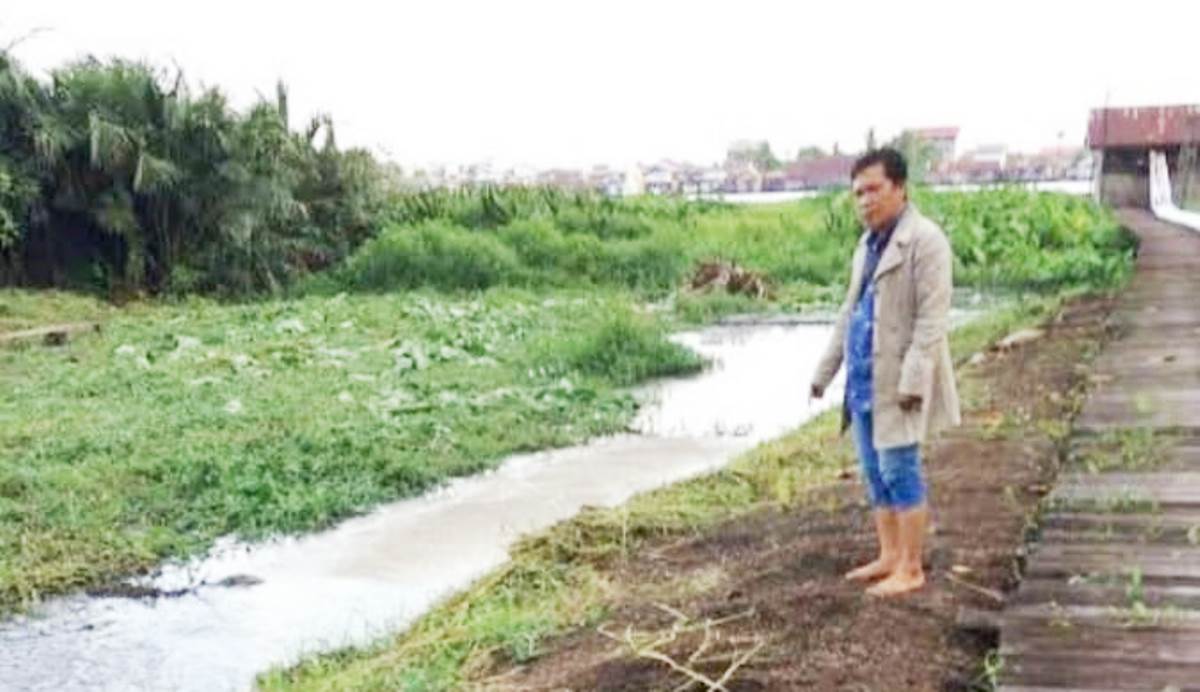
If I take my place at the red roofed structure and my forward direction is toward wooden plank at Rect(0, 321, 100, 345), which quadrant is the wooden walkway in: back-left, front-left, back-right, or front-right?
front-left

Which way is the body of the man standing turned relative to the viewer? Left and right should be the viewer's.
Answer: facing the viewer and to the left of the viewer

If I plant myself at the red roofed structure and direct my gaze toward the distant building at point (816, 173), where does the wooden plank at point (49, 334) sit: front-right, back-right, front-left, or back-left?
back-left

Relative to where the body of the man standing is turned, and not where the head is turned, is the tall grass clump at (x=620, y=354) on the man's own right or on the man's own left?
on the man's own right

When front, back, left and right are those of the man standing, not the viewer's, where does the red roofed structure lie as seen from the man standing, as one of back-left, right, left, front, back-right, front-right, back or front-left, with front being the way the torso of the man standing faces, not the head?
back-right

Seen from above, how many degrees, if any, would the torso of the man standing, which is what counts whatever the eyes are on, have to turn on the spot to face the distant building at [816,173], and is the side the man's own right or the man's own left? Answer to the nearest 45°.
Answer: approximately 135° to the man's own right

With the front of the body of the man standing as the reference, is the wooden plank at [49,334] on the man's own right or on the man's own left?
on the man's own right

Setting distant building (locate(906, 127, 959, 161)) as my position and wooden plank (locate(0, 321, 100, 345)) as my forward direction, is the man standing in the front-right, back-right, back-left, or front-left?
front-left

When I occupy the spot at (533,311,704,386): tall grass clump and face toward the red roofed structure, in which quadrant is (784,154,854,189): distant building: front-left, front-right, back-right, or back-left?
front-left

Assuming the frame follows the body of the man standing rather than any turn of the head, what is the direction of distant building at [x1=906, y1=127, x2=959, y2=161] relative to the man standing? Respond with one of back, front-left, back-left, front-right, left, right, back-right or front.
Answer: back-right

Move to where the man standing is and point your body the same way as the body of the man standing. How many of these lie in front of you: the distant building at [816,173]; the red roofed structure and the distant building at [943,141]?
0
